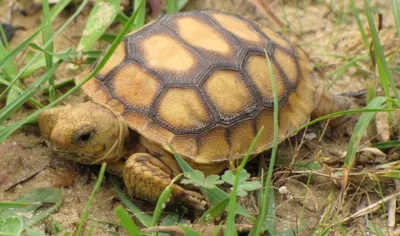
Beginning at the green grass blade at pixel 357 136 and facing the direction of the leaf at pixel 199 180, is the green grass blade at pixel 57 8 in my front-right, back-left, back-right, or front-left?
front-right

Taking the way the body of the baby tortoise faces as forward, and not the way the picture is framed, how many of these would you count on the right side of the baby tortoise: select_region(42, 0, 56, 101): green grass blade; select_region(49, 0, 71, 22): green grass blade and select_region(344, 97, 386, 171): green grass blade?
2

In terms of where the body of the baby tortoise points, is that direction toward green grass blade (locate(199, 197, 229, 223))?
no

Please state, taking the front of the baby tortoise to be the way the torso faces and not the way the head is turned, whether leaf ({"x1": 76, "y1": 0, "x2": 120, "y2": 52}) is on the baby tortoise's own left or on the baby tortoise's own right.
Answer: on the baby tortoise's own right

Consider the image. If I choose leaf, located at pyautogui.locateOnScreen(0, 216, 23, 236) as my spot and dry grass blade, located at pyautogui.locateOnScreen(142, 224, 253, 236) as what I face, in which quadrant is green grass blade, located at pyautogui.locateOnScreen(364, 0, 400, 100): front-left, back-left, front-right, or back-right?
front-left

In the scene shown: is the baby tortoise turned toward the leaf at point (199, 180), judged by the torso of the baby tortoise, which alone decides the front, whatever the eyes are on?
no

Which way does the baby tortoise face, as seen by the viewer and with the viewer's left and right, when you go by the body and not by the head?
facing the viewer and to the left of the viewer

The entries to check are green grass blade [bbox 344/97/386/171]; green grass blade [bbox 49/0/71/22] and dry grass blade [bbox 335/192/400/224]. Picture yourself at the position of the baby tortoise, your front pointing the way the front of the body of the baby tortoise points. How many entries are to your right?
1

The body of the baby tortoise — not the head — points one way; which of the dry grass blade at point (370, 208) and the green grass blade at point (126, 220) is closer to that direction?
the green grass blade

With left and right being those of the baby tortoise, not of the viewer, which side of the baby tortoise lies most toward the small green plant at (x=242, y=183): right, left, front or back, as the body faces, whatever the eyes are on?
left

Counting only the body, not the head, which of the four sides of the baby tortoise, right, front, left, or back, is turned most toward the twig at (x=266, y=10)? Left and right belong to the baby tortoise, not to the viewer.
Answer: back

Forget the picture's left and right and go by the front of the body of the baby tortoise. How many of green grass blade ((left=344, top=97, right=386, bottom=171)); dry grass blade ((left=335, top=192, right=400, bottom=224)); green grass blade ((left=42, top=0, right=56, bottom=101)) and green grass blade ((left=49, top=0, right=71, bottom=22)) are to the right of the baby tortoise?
2

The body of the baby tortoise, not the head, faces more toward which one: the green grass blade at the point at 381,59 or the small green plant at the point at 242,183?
the small green plant

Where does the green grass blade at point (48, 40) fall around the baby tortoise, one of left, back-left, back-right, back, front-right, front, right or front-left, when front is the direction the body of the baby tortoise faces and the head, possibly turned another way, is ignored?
right

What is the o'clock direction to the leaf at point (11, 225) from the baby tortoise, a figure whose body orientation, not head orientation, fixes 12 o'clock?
The leaf is roughly at 12 o'clock from the baby tortoise.

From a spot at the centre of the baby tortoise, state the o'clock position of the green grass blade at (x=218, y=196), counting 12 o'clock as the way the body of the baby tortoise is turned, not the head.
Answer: The green grass blade is roughly at 10 o'clock from the baby tortoise.
